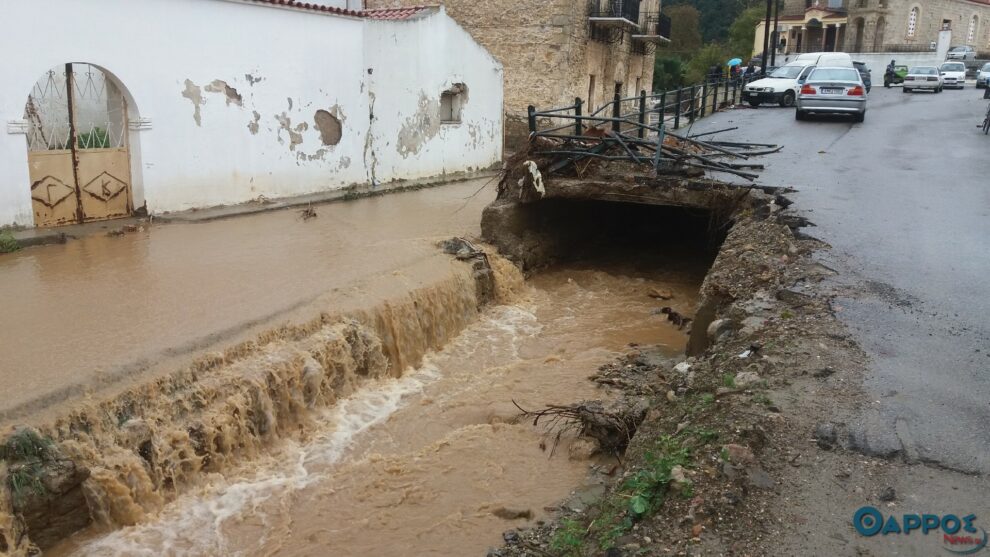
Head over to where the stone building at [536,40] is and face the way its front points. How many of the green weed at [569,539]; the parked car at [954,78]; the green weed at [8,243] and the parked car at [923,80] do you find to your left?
2

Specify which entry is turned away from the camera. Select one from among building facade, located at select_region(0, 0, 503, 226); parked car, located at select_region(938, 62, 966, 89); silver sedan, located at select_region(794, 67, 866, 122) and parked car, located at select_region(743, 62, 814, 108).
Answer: the silver sedan

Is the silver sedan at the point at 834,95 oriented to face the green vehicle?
yes

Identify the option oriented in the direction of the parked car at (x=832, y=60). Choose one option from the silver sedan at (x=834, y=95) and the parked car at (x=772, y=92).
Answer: the silver sedan

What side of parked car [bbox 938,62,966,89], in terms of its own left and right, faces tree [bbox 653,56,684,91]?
right

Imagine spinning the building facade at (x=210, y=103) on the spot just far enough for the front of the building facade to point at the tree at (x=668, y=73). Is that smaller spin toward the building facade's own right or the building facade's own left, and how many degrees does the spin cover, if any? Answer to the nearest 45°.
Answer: approximately 90° to the building facade's own left

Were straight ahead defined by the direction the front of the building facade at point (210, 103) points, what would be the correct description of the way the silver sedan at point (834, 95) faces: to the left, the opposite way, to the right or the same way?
to the left

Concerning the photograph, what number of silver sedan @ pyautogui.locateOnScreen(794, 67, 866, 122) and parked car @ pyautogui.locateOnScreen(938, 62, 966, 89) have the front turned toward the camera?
1

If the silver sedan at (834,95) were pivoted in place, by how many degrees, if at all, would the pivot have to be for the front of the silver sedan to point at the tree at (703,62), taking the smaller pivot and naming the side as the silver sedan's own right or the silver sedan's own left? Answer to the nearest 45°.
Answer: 0° — it already faces it

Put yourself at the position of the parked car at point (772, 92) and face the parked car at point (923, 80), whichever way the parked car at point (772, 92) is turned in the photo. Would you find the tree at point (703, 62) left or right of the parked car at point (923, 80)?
left

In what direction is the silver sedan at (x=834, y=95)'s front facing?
away from the camera

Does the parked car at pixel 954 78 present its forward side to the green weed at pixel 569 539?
yes

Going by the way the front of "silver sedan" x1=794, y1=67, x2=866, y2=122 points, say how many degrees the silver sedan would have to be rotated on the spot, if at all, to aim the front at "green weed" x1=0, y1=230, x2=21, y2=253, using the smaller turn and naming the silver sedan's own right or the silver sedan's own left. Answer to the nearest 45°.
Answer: approximately 135° to the silver sedan's own left

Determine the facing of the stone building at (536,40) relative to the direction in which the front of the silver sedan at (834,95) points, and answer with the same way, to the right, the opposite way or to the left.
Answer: to the right

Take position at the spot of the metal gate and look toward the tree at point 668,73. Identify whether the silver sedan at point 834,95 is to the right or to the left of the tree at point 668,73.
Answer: right

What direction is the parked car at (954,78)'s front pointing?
toward the camera

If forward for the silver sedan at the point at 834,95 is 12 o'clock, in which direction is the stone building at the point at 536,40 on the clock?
The stone building is roughly at 9 o'clock from the silver sedan.

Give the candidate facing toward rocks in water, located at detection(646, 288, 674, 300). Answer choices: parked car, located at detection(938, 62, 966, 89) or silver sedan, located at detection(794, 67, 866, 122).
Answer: the parked car

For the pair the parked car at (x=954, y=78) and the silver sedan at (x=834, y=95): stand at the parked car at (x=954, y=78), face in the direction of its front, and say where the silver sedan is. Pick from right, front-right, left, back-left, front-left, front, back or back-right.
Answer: front
